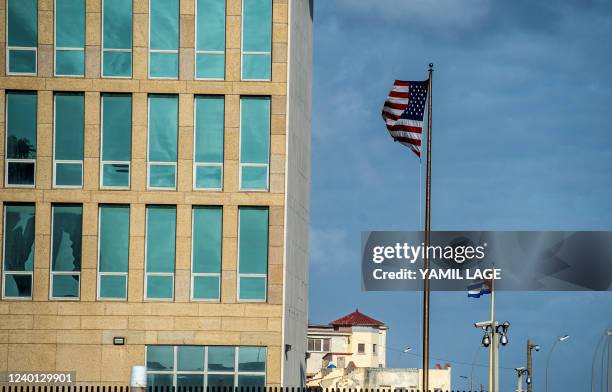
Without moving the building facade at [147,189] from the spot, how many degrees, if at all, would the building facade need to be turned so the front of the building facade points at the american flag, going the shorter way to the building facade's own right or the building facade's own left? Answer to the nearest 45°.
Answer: approximately 90° to the building facade's own left

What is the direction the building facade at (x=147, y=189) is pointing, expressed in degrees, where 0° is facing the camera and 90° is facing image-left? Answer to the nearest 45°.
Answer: approximately 0°
